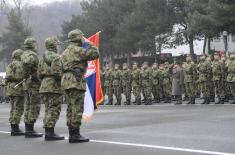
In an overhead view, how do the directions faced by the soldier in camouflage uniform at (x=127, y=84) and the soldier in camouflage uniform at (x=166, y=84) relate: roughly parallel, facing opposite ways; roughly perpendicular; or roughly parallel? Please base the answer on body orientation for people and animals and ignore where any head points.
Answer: roughly parallel

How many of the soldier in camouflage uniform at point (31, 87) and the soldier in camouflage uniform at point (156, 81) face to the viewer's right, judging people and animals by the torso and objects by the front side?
1

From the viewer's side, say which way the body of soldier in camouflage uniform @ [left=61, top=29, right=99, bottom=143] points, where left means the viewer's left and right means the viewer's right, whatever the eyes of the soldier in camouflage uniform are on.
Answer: facing away from the viewer and to the right of the viewer

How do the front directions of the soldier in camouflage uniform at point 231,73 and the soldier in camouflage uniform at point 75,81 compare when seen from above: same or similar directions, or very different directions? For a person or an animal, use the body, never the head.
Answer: very different directions

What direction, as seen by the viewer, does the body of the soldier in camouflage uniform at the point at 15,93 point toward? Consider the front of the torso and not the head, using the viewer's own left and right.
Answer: facing to the right of the viewer

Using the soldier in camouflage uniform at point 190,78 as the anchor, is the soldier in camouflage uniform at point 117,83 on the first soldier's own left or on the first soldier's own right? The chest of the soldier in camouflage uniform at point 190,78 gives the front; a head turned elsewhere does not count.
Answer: on the first soldier's own right

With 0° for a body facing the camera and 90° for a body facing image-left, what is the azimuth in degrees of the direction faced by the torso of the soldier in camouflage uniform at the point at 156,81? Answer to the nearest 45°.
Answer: approximately 45°

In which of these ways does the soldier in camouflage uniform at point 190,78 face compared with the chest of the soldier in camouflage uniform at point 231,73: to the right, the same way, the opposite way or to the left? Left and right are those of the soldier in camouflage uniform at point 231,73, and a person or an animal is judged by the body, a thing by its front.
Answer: the same way

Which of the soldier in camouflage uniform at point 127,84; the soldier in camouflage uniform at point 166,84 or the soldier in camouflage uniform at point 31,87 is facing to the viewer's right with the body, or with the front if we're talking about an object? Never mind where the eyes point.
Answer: the soldier in camouflage uniform at point 31,87

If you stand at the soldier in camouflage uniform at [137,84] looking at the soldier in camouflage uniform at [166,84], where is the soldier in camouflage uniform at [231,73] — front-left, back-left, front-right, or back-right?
front-right

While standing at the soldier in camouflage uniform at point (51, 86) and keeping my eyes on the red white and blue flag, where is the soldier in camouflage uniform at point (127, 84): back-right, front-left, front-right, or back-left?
front-left

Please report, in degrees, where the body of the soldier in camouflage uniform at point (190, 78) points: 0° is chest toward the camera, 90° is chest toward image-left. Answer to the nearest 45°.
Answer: approximately 45°

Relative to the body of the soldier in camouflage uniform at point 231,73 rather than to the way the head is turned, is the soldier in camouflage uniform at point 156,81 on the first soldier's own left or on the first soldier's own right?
on the first soldier's own right

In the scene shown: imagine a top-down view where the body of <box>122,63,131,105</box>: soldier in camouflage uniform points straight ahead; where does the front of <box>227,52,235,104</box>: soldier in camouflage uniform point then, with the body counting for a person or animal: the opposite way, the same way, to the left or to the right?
the same way

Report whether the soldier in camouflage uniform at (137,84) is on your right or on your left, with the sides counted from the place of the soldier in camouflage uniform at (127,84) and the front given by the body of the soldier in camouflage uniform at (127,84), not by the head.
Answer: on your left

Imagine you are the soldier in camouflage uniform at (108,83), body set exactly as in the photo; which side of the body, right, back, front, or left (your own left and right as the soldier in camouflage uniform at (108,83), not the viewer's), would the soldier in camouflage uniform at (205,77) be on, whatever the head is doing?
left
